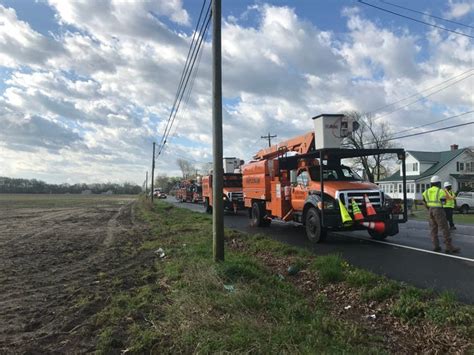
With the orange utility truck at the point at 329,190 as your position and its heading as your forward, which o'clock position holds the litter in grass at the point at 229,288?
The litter in grass is roughly at 2 o'clock from the orange utility truck.

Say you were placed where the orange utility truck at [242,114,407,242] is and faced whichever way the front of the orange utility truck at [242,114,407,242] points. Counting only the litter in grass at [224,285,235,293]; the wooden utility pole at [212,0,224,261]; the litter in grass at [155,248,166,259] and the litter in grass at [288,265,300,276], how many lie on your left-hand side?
0

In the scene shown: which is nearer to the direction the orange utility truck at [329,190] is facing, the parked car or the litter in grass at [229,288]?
the litter in grass

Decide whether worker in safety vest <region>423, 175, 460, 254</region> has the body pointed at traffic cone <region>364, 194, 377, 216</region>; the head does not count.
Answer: no

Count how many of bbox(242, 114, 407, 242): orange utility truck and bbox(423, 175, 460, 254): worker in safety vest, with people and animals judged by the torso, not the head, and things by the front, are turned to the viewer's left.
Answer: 0

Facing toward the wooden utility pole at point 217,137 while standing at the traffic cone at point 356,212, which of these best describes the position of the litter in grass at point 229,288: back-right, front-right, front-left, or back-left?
front-left

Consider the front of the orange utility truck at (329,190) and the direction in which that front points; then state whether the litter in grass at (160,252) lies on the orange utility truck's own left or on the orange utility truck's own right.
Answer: on the orange utility truck's own right

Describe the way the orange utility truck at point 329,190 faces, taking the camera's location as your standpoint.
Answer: facing the viewer and to the right of the viewer

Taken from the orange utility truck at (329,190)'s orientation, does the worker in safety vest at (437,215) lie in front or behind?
in front

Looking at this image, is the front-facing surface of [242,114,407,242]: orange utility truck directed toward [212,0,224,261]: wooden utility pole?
no

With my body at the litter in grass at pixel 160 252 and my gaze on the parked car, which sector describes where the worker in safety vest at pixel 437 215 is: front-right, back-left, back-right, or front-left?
front-right
